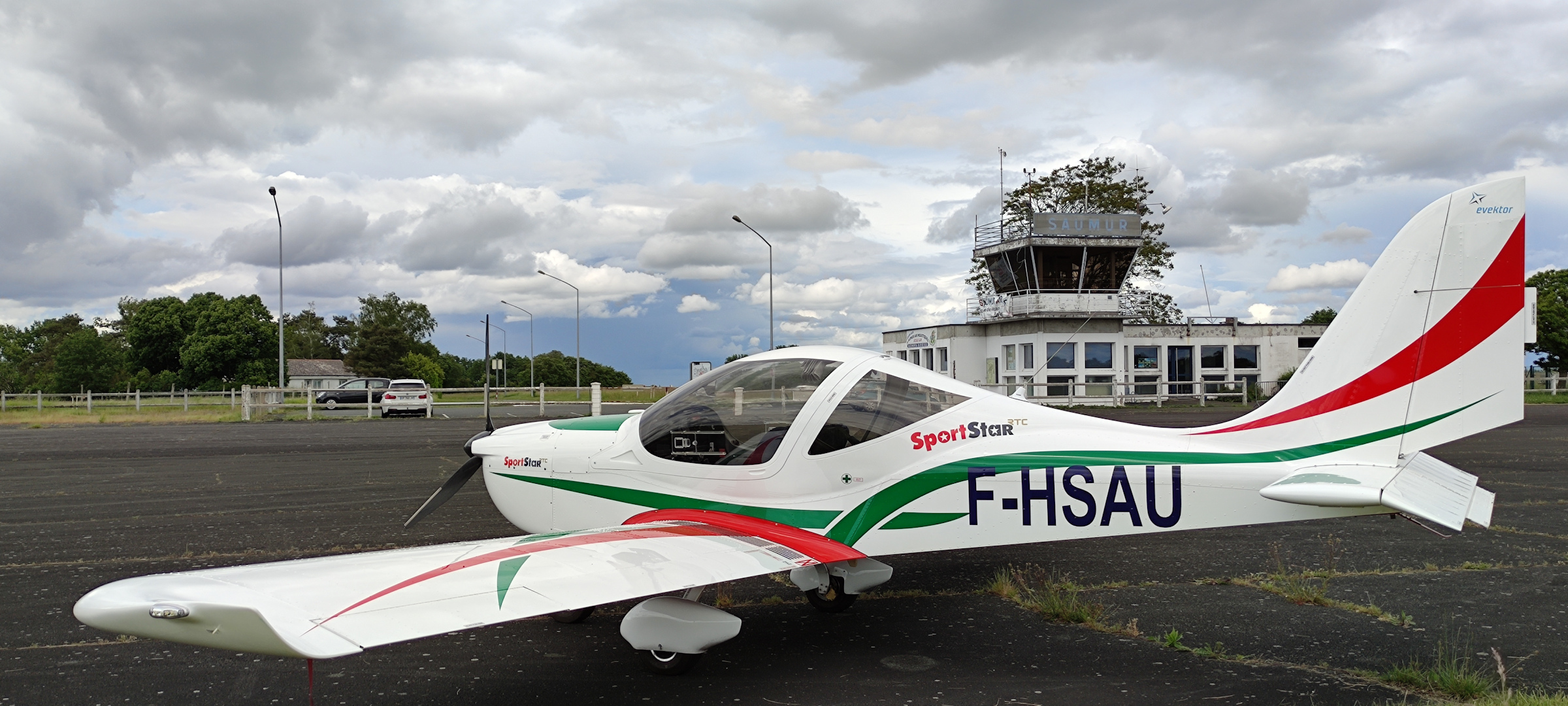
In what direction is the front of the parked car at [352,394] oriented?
to the viewer's left

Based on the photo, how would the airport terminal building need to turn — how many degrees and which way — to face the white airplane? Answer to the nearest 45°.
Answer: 0° — it already faces it

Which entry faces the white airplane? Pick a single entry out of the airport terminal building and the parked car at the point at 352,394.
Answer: the airport terminal building

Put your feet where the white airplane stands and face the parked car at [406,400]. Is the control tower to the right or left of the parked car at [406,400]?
right

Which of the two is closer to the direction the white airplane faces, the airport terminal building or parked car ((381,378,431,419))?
the parked car

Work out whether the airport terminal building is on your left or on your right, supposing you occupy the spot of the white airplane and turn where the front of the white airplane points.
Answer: on your right

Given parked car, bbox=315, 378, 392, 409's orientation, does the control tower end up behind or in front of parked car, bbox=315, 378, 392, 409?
behind

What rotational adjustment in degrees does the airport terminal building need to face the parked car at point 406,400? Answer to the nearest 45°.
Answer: approximately 45° to its right

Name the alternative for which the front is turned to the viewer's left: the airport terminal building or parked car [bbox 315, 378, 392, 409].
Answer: the parked car

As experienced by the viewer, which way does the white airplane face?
facing away from the viewer and to the left of the viewer

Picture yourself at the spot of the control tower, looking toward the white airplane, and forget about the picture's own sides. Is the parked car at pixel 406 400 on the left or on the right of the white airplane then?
right

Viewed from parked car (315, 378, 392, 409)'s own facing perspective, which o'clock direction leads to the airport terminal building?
The airport terminal building is roughly at 7 o'clock from the parked car.

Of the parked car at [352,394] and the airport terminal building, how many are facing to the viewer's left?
1

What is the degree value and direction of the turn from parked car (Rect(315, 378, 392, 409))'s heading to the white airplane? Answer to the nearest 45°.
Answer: approximately 90° to its left
